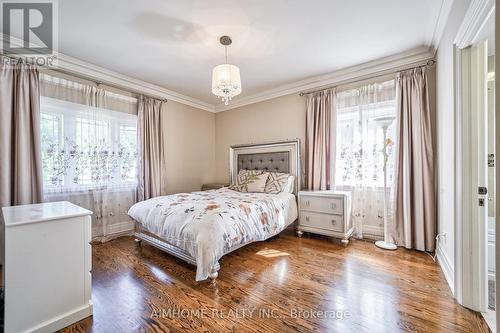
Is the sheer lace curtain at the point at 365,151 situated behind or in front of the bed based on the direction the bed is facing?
behind

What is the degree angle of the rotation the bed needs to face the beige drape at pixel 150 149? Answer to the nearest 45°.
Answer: approximately 90° to its right

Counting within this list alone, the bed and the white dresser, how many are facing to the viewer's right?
1

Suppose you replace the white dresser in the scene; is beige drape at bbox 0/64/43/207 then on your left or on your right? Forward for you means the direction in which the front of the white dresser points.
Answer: on your left

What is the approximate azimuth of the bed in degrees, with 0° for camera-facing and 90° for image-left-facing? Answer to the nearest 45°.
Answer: approximately 45°

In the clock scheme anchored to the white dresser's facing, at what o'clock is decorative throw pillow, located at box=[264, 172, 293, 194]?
The decorative throw pillow is roughly at 12 o'clock from the white dresser.

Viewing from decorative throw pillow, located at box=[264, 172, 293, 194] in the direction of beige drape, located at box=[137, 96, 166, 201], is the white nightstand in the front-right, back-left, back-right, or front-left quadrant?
back-left
